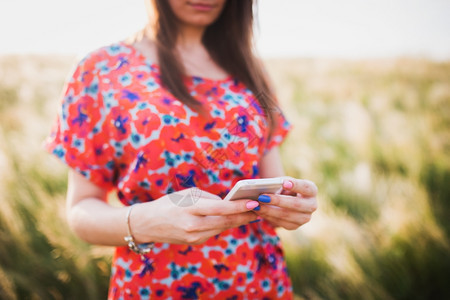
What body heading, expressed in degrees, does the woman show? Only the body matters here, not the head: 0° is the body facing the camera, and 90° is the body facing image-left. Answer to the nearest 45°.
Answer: approximately 315°
